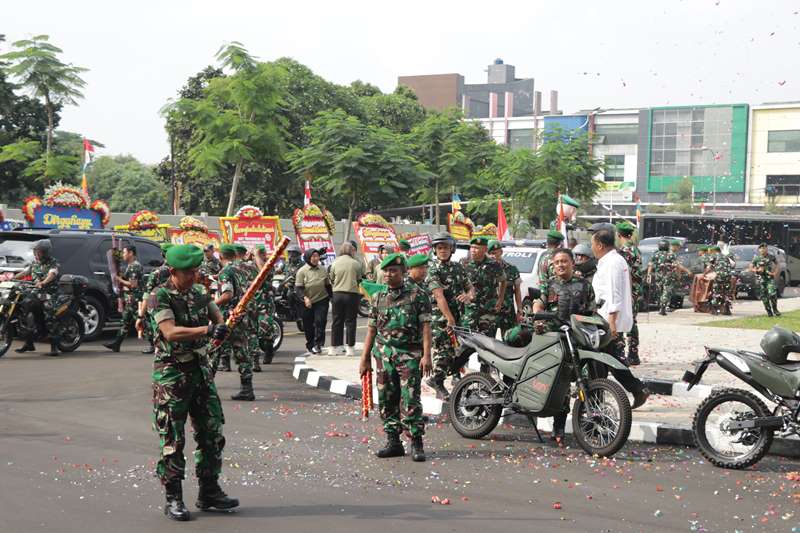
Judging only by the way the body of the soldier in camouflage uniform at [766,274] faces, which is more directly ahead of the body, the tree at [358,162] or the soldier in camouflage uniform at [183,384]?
the soldier in camouflage uniform

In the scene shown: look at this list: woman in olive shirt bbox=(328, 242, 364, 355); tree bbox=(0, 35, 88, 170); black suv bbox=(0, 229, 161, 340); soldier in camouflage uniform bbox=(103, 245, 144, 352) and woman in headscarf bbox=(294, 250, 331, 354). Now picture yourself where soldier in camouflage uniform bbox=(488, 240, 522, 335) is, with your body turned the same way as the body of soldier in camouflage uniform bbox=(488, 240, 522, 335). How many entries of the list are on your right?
5

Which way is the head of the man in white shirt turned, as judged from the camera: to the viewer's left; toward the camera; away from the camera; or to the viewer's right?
to the viewer's left

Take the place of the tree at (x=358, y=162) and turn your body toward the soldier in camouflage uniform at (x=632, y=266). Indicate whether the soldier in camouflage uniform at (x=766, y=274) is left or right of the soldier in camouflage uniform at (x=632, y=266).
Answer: left

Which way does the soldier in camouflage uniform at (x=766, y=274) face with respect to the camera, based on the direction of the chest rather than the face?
toward the camera

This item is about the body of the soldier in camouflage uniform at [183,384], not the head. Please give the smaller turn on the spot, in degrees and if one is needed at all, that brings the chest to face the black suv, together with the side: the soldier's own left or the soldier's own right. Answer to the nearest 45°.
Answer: approximately 135° to the soldier's own left

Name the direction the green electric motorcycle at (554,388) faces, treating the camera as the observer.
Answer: facing the viewer and to the right of the viewer

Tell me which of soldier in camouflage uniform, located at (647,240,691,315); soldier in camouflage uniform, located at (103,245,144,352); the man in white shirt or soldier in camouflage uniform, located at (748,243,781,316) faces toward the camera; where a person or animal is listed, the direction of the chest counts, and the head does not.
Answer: soldier in camouflage uniform, located at (748,243,781,316)

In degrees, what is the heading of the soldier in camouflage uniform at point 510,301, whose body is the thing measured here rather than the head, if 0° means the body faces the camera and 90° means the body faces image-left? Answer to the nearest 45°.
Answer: approximately 45°

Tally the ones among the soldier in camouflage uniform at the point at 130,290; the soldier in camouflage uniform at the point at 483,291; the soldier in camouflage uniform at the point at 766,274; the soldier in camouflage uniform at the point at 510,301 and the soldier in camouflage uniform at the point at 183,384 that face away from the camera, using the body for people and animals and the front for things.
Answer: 0

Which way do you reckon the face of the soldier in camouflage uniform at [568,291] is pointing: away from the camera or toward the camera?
toward the camera

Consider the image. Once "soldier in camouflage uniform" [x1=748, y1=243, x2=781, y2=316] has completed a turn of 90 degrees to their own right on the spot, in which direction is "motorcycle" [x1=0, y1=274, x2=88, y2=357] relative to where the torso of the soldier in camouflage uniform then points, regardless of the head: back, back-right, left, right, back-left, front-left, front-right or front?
front-left

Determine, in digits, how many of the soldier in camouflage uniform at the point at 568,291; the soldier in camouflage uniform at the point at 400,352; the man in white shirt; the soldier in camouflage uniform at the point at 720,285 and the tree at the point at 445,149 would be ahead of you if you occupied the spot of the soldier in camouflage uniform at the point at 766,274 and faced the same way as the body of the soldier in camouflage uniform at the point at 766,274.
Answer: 3

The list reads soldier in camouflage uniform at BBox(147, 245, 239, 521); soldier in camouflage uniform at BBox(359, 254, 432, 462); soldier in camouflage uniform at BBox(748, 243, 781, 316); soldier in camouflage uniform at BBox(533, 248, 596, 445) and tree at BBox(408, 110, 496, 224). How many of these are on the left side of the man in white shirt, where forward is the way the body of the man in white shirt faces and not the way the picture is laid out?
3
